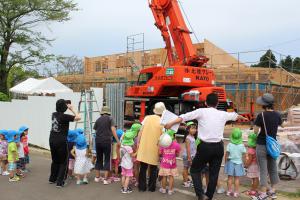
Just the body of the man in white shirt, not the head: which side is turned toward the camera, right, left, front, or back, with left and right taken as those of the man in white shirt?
back

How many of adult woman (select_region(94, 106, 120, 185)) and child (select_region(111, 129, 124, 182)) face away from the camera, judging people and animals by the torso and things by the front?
2

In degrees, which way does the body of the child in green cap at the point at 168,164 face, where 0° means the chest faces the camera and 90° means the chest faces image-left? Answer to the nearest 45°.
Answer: approximately 180°

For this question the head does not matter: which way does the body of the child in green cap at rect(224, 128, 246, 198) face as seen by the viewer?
away from the camera

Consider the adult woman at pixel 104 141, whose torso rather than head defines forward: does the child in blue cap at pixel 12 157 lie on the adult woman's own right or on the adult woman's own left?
on the adult woman's own left

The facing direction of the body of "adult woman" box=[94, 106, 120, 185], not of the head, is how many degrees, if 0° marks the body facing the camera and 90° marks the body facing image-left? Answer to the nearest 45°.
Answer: approximately 180°

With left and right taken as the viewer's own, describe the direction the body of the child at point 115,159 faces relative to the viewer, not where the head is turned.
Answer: facing away from the viewer

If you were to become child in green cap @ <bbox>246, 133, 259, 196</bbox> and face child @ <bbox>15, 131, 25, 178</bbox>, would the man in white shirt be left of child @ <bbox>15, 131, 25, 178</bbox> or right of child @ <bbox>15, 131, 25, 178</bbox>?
left

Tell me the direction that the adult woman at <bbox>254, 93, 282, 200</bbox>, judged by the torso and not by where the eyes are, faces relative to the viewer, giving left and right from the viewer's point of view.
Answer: facing away from the viewer and to the left of the viewer

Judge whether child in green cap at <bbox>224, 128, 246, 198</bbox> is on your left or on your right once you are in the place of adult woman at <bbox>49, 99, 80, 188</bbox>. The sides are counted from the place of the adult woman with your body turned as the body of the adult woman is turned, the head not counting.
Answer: on your right

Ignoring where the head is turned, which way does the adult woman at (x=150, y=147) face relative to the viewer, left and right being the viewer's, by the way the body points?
facing away from the viewer and to the right of the viewer

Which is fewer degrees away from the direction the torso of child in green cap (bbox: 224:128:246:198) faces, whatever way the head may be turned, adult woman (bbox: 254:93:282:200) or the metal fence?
the metal fence

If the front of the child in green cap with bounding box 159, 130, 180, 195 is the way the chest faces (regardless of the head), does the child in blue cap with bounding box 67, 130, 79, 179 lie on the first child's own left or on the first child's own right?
on the first child's own left

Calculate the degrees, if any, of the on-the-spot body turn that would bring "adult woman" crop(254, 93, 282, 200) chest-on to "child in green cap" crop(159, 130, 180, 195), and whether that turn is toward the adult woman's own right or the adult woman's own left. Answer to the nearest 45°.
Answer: approximately 45° to the adult woman's own left
